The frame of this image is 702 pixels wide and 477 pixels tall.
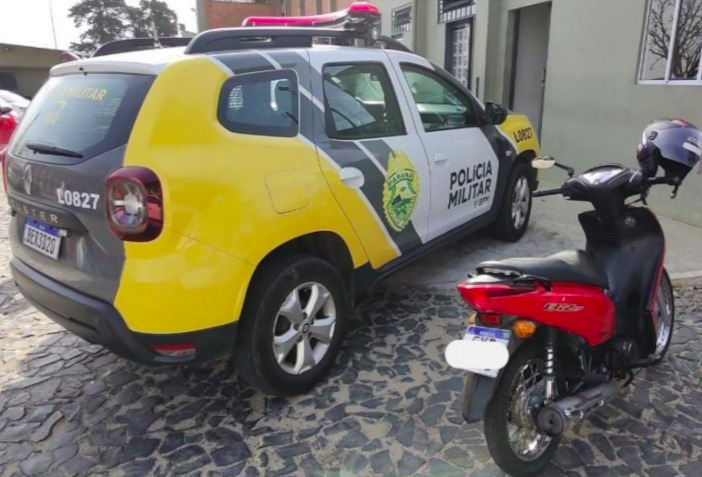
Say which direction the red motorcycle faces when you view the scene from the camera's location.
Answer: facing away from the viewer and to the right of the viewer

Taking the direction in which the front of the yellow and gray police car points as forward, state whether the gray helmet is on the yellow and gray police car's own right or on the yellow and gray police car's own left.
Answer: on the yellow and gray police car's own right

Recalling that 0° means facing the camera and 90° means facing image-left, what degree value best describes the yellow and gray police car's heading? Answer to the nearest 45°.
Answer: approximately 225°

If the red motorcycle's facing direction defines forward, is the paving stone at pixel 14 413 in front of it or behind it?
behind

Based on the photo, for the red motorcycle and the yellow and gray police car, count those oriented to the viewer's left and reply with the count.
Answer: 0

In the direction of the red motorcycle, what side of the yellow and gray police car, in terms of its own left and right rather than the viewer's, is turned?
right
